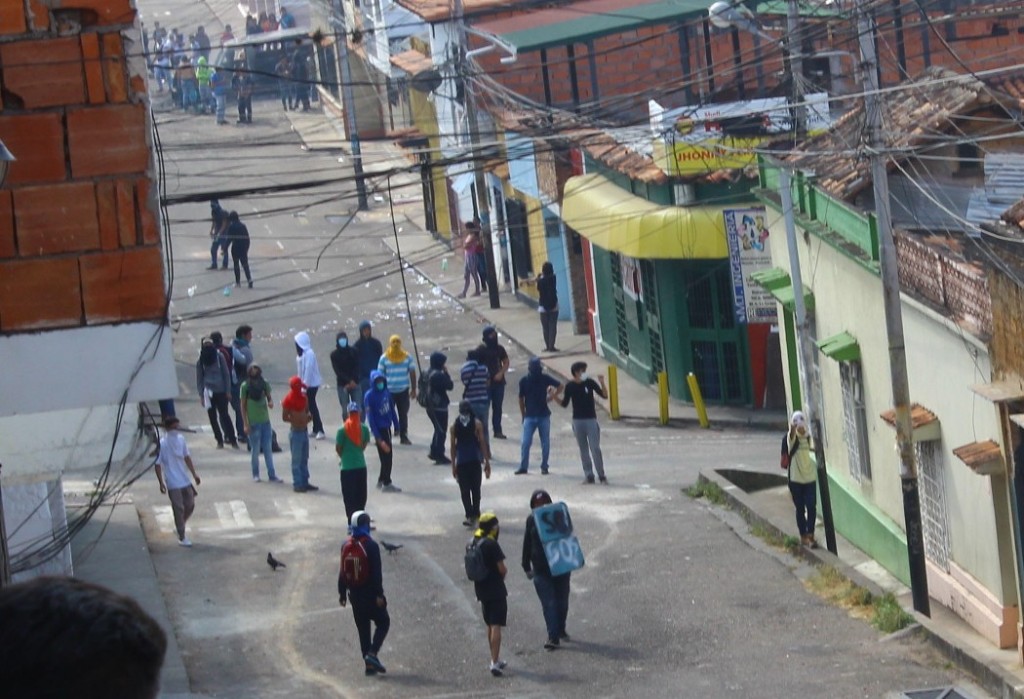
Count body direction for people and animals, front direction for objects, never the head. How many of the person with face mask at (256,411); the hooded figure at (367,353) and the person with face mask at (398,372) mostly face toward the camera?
3

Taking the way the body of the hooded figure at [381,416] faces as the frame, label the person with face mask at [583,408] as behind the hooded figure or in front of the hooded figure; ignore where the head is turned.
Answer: in front

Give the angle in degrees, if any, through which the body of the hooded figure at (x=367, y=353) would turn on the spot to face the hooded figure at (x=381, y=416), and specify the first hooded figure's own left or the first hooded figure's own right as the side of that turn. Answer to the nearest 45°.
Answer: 0° — they already face them

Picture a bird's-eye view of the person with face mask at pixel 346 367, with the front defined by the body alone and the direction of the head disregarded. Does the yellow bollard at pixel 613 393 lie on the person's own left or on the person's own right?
on the person's own left

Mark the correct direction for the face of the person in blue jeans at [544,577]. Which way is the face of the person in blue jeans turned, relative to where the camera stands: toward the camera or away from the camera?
away from the camera

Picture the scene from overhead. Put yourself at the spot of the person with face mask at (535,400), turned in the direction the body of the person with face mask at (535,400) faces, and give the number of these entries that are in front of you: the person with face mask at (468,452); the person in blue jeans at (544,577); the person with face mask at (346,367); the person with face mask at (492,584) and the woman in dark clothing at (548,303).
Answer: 3

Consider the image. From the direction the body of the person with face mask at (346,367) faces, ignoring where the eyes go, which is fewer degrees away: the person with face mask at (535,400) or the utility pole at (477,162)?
the person with face mask

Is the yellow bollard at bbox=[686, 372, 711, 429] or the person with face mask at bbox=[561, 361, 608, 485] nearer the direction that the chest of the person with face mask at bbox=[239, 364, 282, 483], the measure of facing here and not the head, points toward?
the person with face mask

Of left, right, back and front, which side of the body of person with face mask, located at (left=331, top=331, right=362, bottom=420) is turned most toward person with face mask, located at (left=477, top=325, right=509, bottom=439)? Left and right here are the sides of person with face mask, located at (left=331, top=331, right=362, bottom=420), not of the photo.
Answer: left
